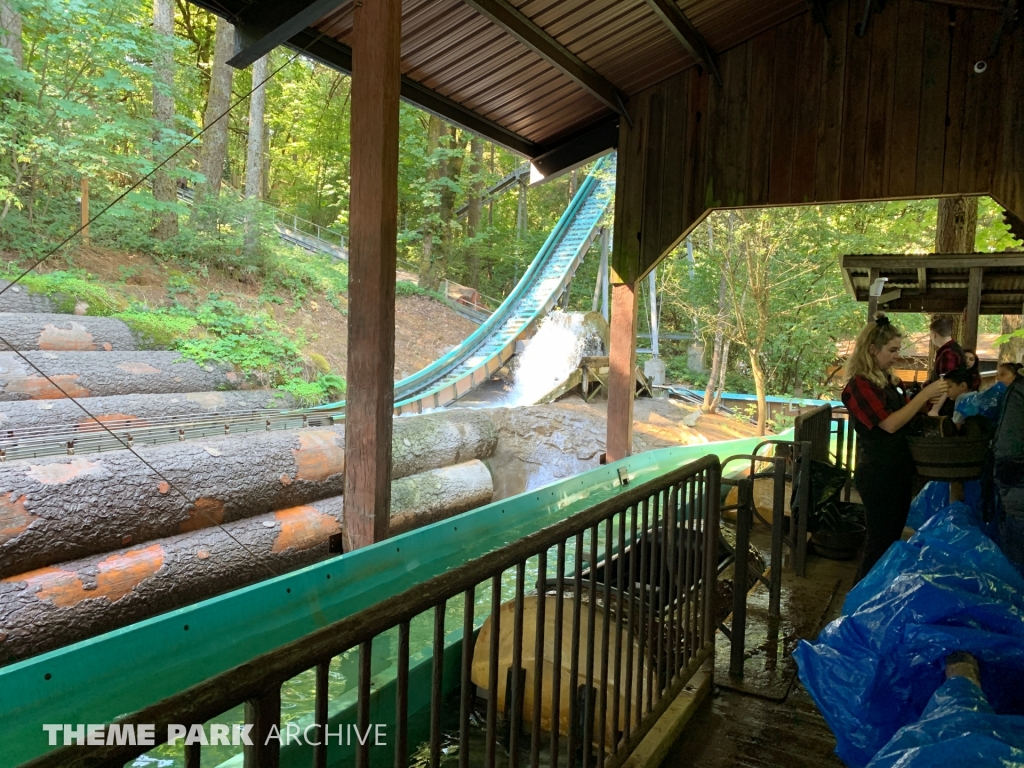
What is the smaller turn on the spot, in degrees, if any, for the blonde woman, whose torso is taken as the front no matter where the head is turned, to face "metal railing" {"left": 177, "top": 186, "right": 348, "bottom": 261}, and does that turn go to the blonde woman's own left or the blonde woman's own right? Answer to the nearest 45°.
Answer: approximately 135° to the blonde woman's own left

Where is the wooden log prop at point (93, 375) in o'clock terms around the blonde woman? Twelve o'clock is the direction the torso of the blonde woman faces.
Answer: The wooden log prop is roughly at 6 o'clock from the blonde woman.

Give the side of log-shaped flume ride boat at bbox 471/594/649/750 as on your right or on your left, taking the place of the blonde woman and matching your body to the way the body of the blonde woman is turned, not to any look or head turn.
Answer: on your right

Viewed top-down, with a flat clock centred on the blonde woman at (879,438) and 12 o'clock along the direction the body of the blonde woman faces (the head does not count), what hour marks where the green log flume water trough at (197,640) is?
The green log flume water trough is roughly at 5 o'clock from the blonde woman.

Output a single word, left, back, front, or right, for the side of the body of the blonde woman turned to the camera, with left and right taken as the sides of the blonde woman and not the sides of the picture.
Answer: right

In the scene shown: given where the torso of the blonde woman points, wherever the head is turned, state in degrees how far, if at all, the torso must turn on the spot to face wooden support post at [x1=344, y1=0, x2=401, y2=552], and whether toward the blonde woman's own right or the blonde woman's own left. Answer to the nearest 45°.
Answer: approximately 180°

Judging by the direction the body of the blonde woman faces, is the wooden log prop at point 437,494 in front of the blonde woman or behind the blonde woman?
behind

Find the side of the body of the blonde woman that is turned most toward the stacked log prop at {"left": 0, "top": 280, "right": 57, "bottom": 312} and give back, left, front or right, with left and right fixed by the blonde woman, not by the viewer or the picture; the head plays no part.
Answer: back

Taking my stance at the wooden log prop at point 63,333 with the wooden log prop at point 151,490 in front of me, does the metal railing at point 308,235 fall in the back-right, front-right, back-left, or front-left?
back-left
